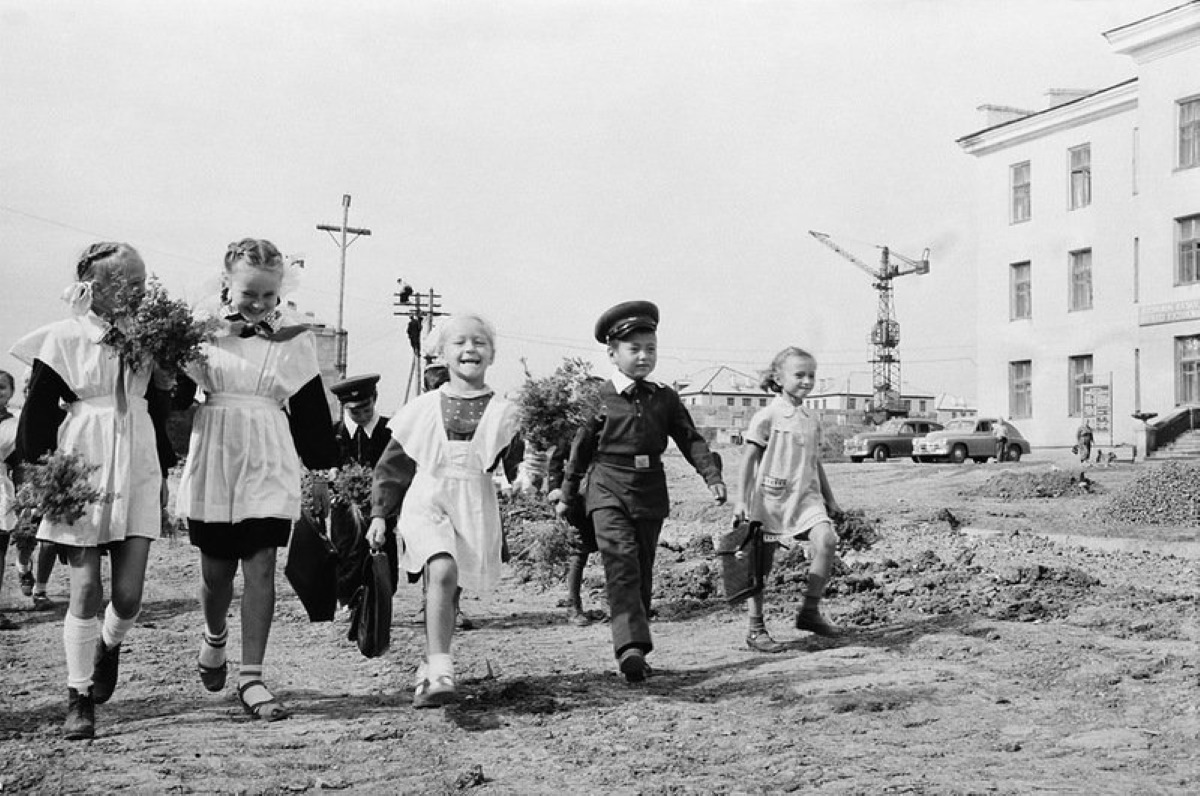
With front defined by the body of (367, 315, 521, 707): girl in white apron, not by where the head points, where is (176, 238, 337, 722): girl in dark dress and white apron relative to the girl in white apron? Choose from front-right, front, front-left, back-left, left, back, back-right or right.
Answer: right

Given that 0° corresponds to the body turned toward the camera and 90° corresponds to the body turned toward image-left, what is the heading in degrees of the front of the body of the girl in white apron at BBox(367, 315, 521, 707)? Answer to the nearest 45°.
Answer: approximately 0°

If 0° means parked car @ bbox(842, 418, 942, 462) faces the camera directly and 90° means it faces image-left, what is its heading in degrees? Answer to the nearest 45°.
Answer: approximately 45°

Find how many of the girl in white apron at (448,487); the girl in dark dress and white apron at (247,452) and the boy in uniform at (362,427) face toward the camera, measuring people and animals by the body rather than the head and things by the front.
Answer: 3

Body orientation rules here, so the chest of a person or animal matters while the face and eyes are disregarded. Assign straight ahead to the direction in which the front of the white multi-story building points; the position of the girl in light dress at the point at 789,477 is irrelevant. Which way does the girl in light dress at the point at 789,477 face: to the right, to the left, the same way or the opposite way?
to the left

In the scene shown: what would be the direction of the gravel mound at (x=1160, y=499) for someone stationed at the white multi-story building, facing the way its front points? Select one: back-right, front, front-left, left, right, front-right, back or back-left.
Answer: front-left
